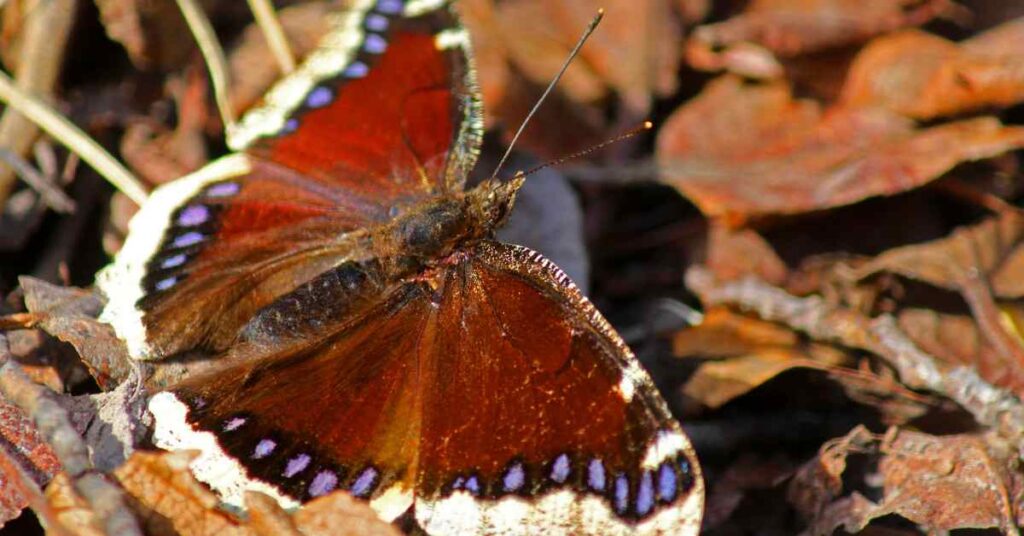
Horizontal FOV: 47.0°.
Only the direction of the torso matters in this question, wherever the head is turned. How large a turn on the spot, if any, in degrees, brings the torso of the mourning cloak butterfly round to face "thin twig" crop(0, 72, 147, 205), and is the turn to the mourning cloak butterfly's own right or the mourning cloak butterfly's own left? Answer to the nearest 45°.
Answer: approximately 90° to the mourning cloak butterfly's own left

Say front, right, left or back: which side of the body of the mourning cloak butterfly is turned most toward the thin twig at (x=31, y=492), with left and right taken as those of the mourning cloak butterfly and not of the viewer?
back

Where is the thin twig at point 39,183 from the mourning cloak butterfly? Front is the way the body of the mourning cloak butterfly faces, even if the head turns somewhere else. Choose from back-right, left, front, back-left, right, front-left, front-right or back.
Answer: left

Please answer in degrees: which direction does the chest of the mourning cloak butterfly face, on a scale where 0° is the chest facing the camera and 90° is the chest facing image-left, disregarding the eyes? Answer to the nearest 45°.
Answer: approximately 225°

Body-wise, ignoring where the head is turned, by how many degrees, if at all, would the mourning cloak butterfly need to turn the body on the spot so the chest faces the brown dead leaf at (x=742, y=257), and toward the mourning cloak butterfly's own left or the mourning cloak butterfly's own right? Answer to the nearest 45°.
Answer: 0° — it already faces it

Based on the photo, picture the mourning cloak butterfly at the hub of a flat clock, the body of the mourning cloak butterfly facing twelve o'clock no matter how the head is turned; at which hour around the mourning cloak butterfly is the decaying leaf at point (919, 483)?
The decaying leaf is roughly at 2 o'clock from the mourning cloak butterfly.

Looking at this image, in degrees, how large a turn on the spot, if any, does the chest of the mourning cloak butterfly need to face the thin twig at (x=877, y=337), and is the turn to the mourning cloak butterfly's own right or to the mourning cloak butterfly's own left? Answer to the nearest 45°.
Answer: approximately 45° to the mourning cloak butterfly's own right

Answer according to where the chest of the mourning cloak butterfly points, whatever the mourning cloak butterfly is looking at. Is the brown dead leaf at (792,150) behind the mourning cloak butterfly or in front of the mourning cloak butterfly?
in front

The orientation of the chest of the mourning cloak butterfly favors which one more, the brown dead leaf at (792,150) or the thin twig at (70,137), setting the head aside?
the brown dead leaf

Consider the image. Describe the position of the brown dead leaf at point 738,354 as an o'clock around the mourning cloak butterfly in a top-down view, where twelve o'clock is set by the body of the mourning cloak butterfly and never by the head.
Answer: The brown dead leaf is roughly at 1 o'clock from the mourning cloak butterfly.

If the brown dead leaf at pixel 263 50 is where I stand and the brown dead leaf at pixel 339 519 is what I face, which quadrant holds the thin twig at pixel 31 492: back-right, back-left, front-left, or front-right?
front-right

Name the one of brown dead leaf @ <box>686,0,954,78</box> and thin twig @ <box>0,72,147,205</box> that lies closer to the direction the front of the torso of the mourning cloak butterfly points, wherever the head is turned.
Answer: the brown dead leaf
